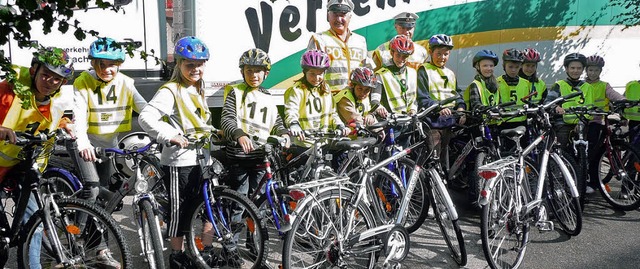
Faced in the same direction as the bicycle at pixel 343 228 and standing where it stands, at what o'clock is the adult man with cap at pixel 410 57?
The adult man with cap is roughly at 11 o'clock from the bicycle.

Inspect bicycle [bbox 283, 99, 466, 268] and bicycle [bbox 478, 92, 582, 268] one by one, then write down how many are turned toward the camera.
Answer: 0

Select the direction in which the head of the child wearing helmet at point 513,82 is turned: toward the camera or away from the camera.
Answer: toward the camera

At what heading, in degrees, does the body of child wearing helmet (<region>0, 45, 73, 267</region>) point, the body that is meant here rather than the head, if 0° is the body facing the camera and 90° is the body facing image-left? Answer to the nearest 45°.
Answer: approximately 315°

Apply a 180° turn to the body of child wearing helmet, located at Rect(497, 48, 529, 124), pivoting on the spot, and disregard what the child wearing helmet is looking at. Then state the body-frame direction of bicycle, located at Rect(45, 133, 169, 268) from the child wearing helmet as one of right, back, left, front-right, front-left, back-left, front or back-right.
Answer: back-left

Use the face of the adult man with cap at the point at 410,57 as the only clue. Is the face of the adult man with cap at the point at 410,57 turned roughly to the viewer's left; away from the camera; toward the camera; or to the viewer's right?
toward the camera

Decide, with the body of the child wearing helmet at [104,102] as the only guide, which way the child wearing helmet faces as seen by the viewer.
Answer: toward the camera

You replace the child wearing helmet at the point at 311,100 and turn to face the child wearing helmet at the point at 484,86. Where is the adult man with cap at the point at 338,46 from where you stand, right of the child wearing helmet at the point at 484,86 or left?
left

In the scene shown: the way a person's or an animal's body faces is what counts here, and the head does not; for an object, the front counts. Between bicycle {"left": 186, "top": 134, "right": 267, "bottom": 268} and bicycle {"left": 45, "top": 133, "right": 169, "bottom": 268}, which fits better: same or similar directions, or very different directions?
same or similar directions

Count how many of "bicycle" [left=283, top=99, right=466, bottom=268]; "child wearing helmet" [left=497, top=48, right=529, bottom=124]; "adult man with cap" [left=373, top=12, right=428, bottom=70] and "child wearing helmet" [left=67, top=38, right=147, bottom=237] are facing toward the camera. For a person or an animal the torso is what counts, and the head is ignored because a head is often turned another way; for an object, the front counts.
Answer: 3

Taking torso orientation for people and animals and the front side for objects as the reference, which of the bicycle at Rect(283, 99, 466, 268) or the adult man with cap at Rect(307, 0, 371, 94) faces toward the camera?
the adult man with cap

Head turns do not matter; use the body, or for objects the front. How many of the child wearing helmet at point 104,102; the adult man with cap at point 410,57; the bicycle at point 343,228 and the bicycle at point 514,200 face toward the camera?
2

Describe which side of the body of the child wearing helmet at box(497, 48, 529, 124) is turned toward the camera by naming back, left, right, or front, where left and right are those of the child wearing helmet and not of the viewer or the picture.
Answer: front

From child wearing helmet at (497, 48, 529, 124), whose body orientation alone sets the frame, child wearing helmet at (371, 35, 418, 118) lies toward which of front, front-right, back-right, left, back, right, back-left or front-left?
front-right

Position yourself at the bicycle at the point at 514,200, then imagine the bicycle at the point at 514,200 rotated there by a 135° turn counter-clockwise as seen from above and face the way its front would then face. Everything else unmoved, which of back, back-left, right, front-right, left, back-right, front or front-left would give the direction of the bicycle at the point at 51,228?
front-left

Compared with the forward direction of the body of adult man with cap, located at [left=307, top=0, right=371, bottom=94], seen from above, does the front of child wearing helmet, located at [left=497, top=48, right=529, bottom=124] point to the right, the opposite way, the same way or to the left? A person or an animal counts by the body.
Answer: the same way

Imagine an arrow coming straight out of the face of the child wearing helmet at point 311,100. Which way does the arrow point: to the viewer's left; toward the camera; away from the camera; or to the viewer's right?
toward the camera

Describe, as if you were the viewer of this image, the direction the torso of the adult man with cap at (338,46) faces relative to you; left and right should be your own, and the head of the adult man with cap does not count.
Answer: facing the viewer

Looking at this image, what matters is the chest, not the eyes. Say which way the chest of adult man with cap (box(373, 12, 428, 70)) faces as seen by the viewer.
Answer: toward the camera

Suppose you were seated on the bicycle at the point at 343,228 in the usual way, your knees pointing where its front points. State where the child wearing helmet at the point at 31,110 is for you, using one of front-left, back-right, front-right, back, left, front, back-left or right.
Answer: back-left
